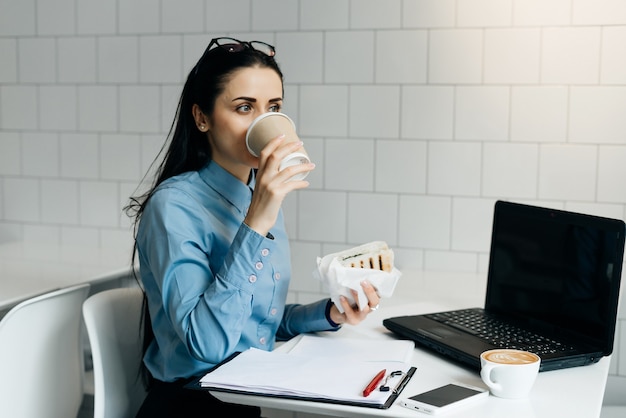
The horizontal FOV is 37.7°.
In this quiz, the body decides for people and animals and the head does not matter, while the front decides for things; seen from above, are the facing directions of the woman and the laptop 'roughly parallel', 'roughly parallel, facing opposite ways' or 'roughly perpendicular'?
roughly perpendicular

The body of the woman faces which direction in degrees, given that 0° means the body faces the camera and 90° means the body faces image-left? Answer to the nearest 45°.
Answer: approximately 315°

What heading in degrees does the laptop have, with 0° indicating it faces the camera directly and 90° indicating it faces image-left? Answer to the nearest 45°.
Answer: approximately 45°
